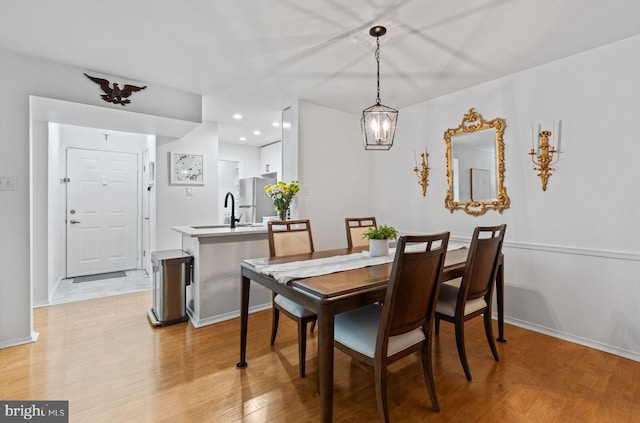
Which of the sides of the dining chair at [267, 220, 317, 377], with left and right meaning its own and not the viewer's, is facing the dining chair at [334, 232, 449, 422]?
front

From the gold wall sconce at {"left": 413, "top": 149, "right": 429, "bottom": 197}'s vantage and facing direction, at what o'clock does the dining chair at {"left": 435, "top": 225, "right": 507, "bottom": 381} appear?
The dining chair is roughly at 10 o'clock from the gold wall sconce.

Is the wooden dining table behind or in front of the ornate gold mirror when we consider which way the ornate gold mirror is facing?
in front

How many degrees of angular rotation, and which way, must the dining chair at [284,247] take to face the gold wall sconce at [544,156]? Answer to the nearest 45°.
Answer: approximately 45° to its left

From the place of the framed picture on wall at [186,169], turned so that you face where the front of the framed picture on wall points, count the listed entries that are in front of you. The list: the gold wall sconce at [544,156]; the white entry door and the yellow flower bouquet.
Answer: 2

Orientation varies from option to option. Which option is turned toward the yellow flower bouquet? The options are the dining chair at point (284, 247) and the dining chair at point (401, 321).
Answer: the dining chair at point (401, 321)

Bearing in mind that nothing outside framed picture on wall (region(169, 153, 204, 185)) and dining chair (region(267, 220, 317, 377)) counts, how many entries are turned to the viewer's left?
0
